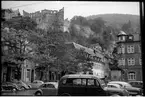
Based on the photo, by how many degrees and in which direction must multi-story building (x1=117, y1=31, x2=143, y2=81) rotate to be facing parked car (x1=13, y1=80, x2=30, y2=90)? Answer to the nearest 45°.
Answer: approximately 90° to its right

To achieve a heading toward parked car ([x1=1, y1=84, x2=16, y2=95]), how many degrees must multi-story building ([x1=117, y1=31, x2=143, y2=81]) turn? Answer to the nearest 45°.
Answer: approximately 90° to its right

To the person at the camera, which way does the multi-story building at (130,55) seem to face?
facing the viewer

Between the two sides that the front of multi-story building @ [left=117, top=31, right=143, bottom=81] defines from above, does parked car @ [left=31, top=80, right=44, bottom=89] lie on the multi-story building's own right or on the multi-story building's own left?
on the multi-story building's own right

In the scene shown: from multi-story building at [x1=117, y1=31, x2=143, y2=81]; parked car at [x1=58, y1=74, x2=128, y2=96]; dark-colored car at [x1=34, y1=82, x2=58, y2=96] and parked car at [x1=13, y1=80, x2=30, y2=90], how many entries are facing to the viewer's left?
1

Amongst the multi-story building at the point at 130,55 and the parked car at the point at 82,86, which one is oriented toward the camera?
the multi-story building
